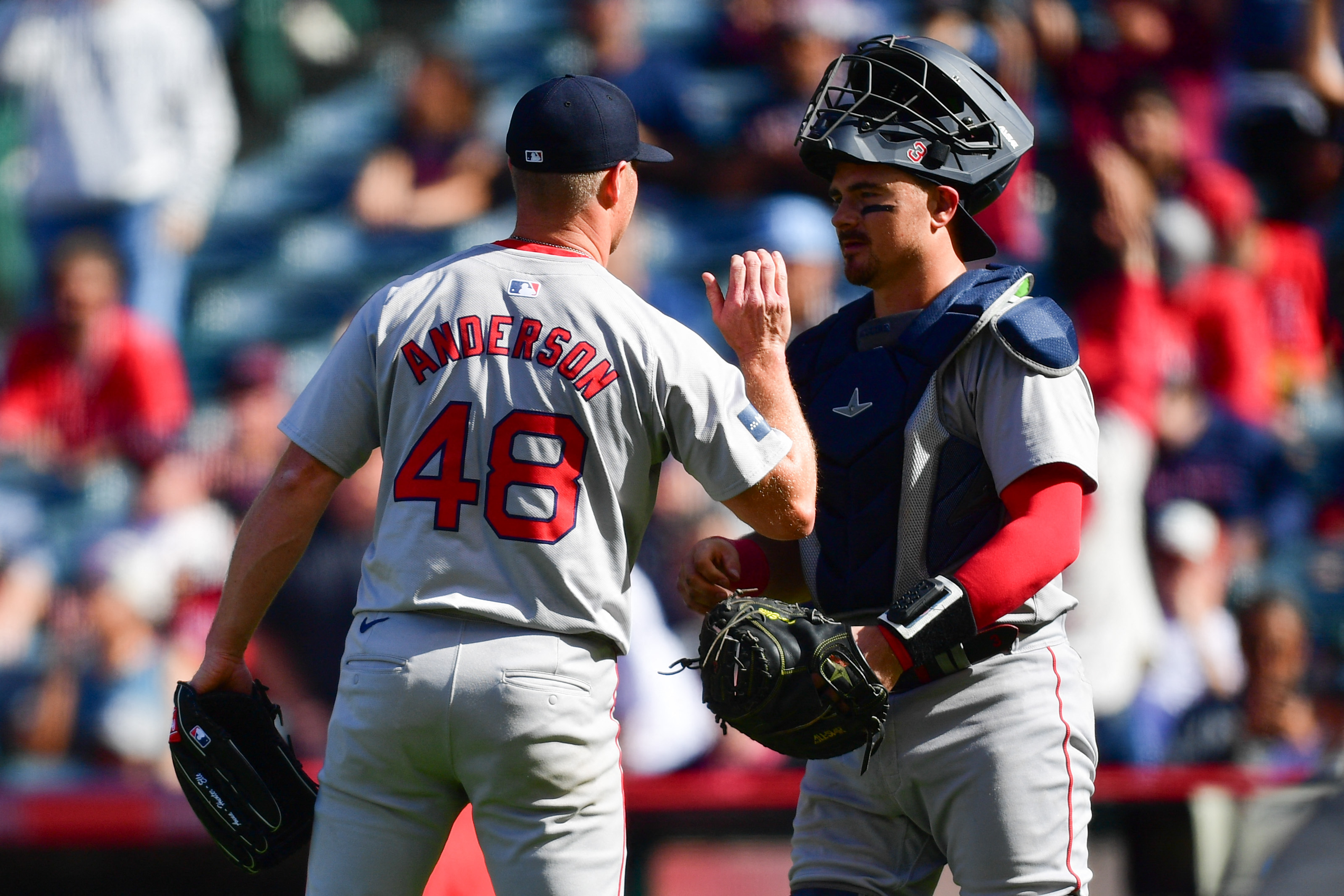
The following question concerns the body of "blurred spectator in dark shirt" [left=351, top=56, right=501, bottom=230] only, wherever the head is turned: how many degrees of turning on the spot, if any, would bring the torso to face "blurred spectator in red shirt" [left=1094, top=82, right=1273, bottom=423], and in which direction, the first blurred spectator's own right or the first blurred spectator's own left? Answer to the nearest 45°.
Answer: approximately 90° to the first blurred spectator's own left

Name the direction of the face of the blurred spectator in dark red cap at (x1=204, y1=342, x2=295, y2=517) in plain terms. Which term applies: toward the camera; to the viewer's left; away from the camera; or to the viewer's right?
toward the camera

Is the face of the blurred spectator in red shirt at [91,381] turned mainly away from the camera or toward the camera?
toward the camera

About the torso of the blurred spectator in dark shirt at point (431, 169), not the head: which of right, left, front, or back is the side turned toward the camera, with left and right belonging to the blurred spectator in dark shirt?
front

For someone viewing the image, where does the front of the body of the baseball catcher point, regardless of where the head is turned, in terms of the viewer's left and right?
facing the viewer and to the left of the viewer

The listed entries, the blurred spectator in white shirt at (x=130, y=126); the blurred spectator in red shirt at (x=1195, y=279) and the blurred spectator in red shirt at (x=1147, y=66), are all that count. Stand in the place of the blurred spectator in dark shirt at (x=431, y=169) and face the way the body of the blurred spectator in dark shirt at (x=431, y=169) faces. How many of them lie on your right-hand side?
1

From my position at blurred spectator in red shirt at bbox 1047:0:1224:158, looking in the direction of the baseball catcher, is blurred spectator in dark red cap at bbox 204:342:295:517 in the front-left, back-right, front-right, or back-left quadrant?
front-right

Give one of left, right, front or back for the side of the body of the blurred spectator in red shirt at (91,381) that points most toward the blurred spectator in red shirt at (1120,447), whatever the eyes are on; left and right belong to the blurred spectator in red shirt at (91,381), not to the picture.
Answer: left

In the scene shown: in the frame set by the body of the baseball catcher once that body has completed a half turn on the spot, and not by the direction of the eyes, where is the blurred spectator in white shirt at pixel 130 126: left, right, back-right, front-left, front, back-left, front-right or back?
left

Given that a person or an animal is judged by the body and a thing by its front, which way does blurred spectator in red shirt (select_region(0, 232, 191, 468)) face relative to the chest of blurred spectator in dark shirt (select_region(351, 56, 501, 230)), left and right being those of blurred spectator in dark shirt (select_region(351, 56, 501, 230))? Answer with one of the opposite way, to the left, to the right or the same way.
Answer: the same way

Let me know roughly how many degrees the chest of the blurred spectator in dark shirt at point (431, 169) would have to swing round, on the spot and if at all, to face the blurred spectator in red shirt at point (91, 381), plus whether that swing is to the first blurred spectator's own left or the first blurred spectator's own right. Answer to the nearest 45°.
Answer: approximately 90° to the first blurred spectator's own right

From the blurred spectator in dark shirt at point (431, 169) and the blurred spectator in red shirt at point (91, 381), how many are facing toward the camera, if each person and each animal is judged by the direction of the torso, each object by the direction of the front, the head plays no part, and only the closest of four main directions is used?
2

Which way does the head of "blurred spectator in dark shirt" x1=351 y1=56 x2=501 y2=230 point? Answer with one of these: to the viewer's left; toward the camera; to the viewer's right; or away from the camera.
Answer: toward the camera

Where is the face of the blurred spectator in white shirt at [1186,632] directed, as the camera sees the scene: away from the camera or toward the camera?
toward the camera

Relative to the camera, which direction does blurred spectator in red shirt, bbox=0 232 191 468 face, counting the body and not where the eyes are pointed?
toward the camera
